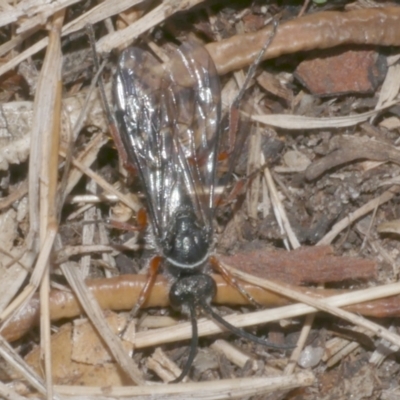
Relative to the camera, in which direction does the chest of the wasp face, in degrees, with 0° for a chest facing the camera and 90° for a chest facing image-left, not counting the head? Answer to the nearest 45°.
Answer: approximately 0°
